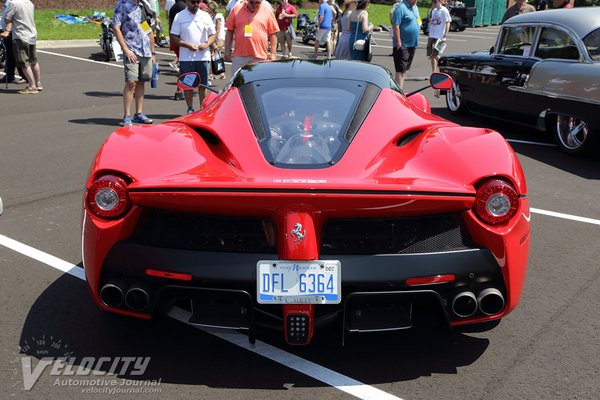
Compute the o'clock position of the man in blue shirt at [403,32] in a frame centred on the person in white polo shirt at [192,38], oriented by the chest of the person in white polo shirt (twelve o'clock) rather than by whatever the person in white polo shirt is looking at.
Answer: The man in blue shirt is roughly at 8 o'clock from the person in white polo shirt.

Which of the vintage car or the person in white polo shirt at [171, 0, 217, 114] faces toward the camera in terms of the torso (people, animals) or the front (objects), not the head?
the person in white polo shirt

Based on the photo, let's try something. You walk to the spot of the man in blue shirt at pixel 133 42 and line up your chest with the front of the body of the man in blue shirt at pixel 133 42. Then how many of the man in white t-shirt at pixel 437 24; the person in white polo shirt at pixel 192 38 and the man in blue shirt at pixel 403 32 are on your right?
0

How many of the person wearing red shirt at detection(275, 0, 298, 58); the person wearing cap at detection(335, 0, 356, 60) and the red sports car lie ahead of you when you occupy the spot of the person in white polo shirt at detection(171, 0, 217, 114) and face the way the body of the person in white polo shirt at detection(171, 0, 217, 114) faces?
1

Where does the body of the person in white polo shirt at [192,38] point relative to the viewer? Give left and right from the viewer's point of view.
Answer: facing the viewer

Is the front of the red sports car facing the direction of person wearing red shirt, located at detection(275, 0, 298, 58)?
yes

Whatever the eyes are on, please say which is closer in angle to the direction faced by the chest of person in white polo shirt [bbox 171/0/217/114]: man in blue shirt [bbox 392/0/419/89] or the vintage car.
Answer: the vintage car

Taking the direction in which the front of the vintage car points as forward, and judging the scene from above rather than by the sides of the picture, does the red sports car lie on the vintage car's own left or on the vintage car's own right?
on the vintage car's own left

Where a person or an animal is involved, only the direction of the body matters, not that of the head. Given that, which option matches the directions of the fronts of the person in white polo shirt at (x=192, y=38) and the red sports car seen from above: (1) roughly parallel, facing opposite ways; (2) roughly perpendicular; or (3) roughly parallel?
roughly parallel, facing opposite ways

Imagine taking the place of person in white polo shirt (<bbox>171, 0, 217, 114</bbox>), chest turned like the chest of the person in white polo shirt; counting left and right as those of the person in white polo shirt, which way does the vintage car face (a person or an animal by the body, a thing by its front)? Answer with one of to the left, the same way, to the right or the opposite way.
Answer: the opposite way

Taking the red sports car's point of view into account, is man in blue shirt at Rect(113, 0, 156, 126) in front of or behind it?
in front

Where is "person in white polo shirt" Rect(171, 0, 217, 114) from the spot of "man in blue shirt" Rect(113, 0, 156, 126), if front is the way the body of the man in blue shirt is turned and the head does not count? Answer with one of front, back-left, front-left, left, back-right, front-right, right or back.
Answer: left

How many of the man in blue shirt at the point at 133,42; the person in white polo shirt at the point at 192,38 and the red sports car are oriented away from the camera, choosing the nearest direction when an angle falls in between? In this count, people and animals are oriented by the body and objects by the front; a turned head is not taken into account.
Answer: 1

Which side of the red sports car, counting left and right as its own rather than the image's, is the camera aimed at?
back

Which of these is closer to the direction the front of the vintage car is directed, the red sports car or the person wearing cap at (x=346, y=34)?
the person wearing cap

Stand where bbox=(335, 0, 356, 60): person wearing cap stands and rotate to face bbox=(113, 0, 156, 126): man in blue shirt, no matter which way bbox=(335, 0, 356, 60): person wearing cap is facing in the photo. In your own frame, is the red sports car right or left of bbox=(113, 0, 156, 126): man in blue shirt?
left

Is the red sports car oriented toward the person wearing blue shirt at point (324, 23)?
yes

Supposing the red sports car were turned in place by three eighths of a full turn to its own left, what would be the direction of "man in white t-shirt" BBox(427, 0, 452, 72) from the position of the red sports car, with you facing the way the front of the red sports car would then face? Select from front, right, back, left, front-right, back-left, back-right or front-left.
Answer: back-right

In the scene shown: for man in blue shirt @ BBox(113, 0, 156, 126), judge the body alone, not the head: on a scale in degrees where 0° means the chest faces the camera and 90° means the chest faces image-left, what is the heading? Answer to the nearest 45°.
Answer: approximately 315°
